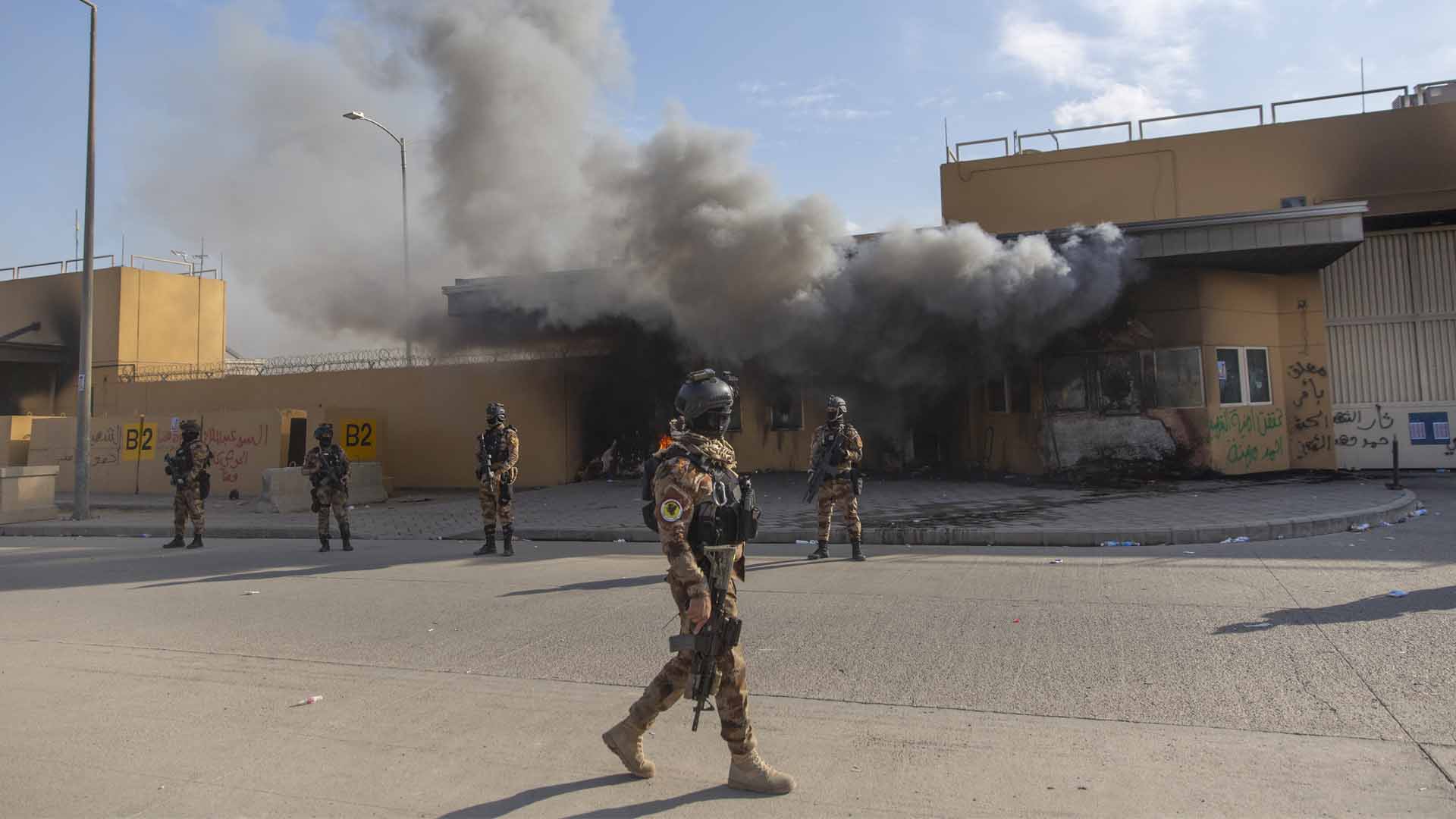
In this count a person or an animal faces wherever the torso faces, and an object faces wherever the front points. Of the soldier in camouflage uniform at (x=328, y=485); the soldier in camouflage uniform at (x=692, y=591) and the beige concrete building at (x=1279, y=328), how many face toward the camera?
2

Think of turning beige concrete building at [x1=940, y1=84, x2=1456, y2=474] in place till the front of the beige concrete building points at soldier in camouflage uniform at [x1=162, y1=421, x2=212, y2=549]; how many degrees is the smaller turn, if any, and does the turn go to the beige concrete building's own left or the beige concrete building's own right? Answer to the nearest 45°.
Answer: approximately 45° to the beige concrete building's own right

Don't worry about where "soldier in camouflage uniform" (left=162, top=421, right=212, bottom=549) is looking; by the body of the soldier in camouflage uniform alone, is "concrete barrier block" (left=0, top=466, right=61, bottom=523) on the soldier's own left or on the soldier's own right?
on the soldier's own right

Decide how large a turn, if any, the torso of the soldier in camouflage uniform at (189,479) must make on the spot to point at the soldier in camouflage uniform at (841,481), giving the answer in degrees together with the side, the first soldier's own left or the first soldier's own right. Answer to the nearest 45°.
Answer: approximately 90° to the first soldier's own left

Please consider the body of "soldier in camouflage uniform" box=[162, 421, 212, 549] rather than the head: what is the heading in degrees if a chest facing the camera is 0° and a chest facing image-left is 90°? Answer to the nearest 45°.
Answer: approximately 45°

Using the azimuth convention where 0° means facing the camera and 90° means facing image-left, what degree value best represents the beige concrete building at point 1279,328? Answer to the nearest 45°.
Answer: approximately 0°
